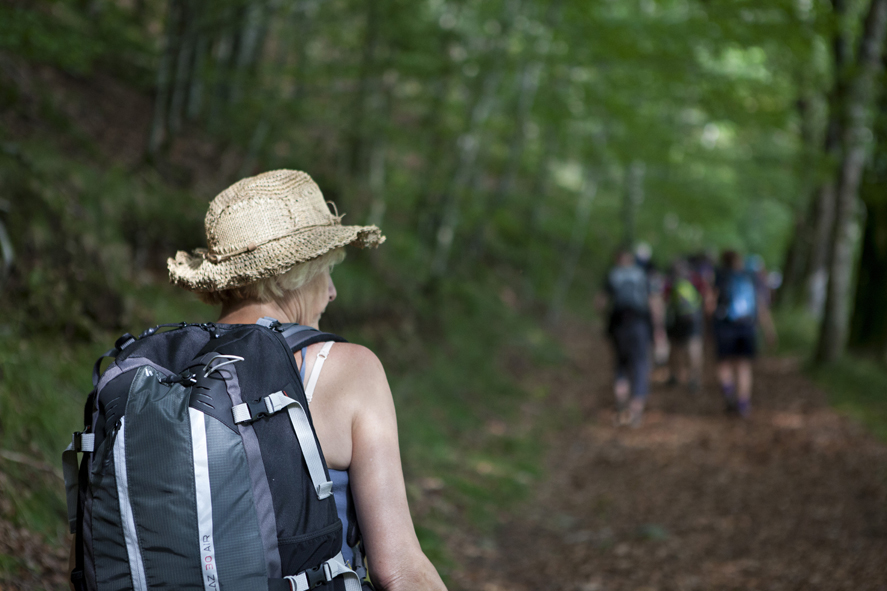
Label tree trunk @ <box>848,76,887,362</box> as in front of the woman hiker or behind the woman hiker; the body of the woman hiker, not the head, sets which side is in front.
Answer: in front

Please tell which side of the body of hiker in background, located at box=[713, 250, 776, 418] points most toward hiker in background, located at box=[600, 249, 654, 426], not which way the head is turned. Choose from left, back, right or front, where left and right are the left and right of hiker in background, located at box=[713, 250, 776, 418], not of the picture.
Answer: left

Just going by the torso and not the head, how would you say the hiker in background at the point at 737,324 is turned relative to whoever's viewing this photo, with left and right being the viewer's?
facing away from the viewer

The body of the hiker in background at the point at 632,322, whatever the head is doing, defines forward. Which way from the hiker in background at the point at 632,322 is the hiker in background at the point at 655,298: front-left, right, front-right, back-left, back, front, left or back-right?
front

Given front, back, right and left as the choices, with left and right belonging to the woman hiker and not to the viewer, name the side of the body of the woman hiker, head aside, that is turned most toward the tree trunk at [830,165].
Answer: front

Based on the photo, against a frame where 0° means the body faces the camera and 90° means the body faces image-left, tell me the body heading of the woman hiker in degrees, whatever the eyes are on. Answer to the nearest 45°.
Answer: approximately 225°

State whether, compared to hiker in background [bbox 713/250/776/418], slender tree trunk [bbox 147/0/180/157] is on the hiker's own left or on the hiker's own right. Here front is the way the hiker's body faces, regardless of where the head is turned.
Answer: on the hiker's own left

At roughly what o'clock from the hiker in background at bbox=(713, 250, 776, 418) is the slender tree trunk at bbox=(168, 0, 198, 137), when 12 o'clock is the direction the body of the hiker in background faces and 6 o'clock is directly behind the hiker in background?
The slender tree trunk is roughly at 8 o'clock from the hiker in background.

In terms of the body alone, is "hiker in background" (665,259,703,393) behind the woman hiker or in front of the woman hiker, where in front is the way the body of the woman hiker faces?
in front

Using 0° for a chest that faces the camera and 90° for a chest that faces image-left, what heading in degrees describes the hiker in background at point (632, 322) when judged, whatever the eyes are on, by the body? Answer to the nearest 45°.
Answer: approximately 180°

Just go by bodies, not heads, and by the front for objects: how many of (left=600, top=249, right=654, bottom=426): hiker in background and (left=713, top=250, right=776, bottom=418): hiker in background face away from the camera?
2

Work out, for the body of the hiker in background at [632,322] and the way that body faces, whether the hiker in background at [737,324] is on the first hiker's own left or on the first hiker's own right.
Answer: on the first hiker's own right

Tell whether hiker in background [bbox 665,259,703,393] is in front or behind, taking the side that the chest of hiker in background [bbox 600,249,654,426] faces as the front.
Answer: in front

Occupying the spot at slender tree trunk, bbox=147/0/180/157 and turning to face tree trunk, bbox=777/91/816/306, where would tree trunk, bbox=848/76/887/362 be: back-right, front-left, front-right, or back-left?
front-right

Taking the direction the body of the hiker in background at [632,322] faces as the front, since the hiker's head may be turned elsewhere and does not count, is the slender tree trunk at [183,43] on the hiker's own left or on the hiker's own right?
on the hiker's own left

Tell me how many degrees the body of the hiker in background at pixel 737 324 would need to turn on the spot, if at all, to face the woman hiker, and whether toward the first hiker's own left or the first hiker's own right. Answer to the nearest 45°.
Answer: approximately 180°

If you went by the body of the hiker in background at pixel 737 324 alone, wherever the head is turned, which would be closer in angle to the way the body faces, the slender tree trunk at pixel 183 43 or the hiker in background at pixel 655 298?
the hiker in background
